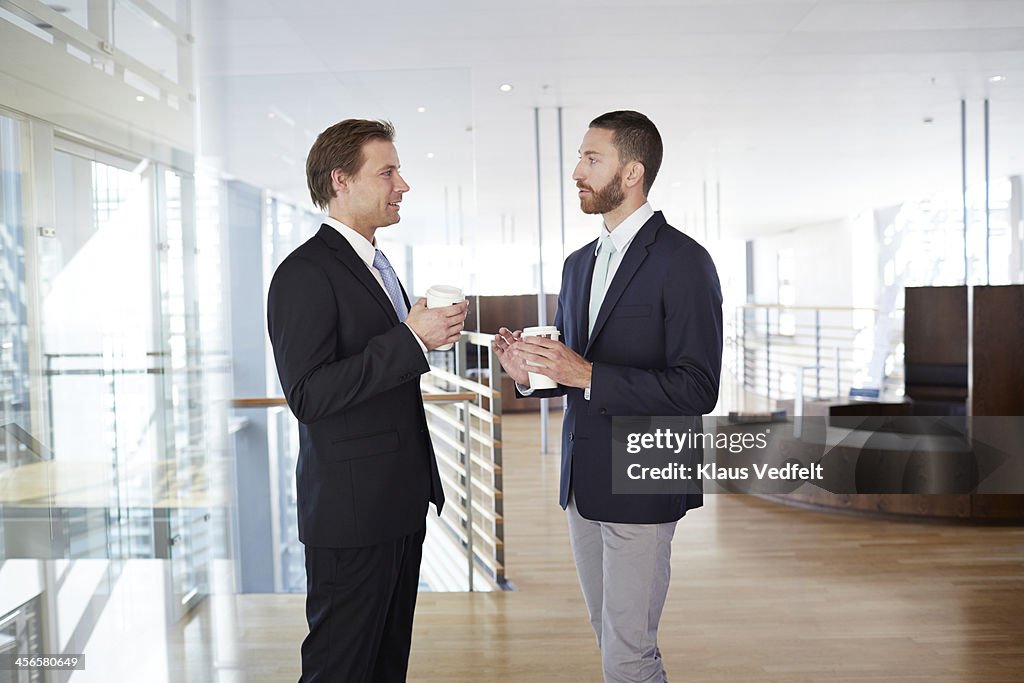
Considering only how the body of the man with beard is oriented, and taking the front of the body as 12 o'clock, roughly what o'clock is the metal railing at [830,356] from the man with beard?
The metal railing is roughly at 5 o'clock from the man with beard.

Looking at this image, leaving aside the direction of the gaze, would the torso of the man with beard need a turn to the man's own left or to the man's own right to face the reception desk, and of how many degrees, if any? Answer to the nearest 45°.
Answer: approximately 180°

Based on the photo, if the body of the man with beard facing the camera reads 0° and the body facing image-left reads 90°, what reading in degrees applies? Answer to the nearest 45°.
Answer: approximately 45°

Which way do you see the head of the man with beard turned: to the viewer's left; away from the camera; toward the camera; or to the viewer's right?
to the viewer's left
